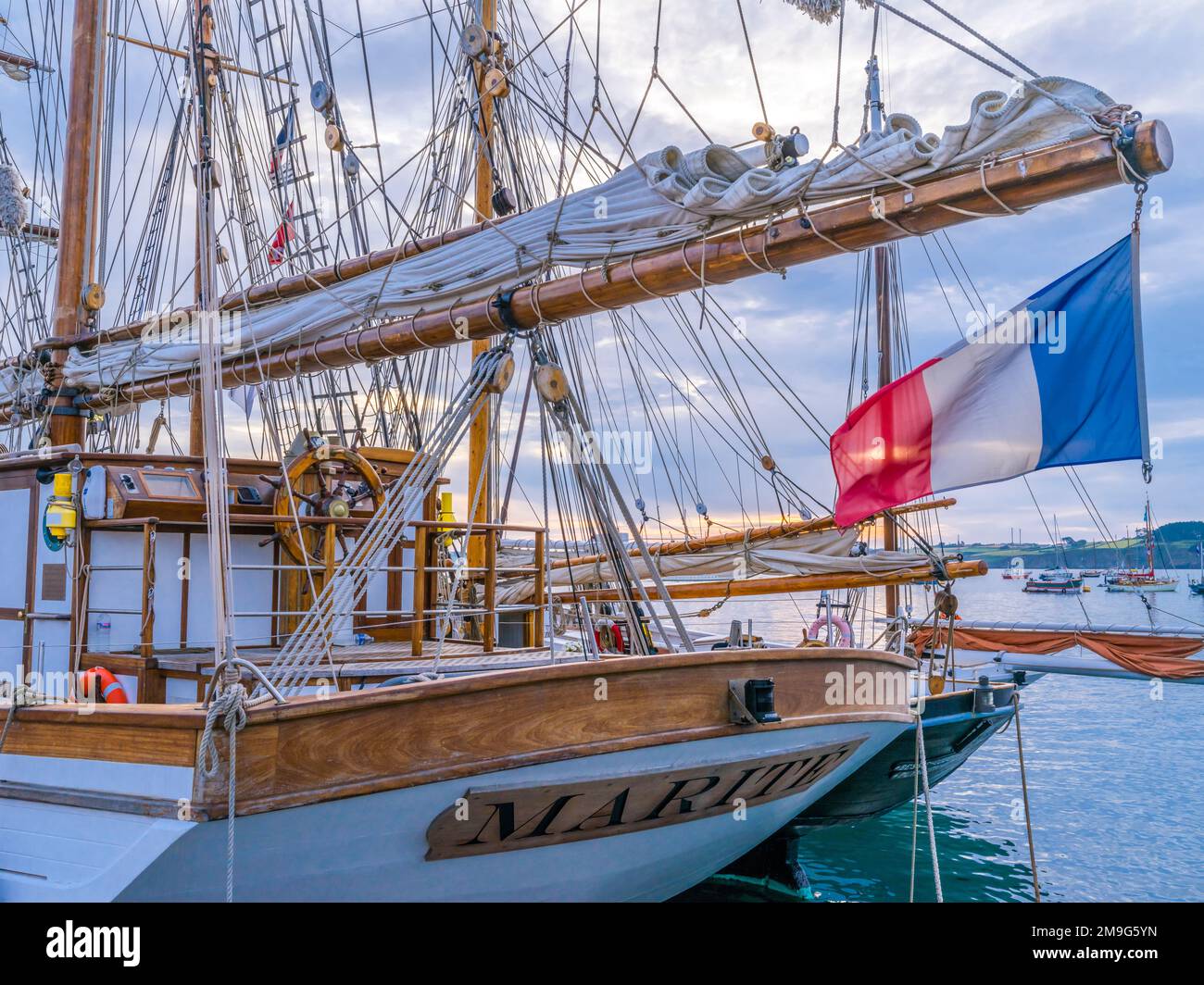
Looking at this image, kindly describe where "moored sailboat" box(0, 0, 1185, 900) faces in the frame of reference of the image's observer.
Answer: facing away from the viewer and to the left of the viewer
